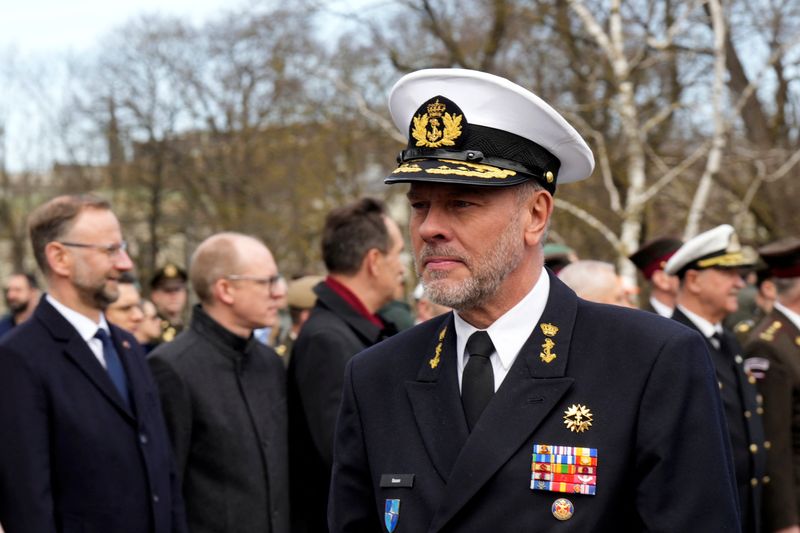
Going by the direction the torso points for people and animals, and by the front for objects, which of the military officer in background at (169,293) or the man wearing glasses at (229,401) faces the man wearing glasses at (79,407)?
the military officer in background

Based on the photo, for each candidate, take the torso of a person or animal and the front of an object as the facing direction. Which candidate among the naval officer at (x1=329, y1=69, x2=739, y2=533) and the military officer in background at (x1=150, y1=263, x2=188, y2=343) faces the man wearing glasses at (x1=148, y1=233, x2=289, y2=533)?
the military officer in background

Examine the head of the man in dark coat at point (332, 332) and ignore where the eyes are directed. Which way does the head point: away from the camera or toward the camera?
away from the camera

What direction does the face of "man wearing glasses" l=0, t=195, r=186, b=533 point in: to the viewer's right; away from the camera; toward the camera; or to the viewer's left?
to the viewer's right

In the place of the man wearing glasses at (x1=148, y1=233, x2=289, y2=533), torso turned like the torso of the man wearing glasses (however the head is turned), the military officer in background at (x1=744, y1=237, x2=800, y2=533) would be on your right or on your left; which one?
on your left

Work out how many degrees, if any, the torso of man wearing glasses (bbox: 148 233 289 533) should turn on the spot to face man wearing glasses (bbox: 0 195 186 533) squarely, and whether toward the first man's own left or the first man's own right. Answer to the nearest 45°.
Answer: approximately 90° to the first man's own right

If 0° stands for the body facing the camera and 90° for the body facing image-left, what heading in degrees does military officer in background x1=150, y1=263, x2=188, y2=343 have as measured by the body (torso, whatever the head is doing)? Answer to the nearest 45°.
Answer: approximately 0°

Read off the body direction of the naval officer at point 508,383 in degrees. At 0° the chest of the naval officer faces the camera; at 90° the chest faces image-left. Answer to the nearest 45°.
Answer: approximately 45°

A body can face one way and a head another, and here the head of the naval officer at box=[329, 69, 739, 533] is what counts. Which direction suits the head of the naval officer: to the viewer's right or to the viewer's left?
to the viewer's left

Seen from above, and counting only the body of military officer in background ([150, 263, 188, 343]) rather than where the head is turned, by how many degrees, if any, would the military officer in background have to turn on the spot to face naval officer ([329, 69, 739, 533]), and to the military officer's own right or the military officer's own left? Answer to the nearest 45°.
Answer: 0° — they already face them
